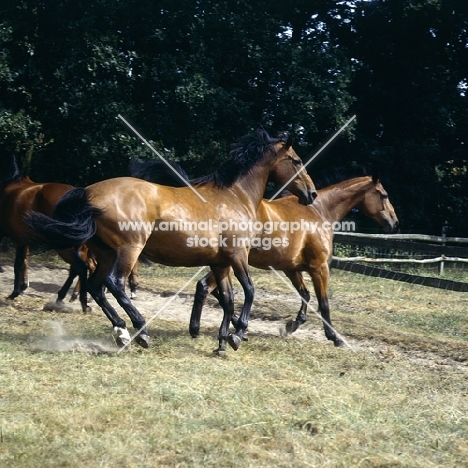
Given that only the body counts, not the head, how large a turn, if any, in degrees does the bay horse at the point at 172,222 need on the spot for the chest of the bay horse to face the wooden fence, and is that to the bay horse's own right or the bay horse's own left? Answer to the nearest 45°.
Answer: approximately 45° to the bay horse's own left

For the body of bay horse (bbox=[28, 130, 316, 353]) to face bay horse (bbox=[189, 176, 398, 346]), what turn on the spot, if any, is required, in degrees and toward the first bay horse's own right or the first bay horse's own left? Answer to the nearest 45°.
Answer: approximately 45° to the first bay horse's own left

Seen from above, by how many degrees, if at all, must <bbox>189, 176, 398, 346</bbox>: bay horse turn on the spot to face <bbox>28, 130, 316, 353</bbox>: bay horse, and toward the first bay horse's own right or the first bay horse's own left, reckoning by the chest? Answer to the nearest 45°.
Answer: approximately 135° to the first bay horse's own right

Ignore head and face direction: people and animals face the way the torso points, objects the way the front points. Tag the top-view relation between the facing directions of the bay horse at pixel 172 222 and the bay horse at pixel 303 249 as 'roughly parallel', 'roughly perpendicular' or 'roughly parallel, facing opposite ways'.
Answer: roughly parallel

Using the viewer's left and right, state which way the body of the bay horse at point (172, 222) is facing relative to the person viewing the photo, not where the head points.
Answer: facing to the right of the viewer

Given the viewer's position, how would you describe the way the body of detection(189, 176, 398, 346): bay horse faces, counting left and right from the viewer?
facing to the right of the viewer
